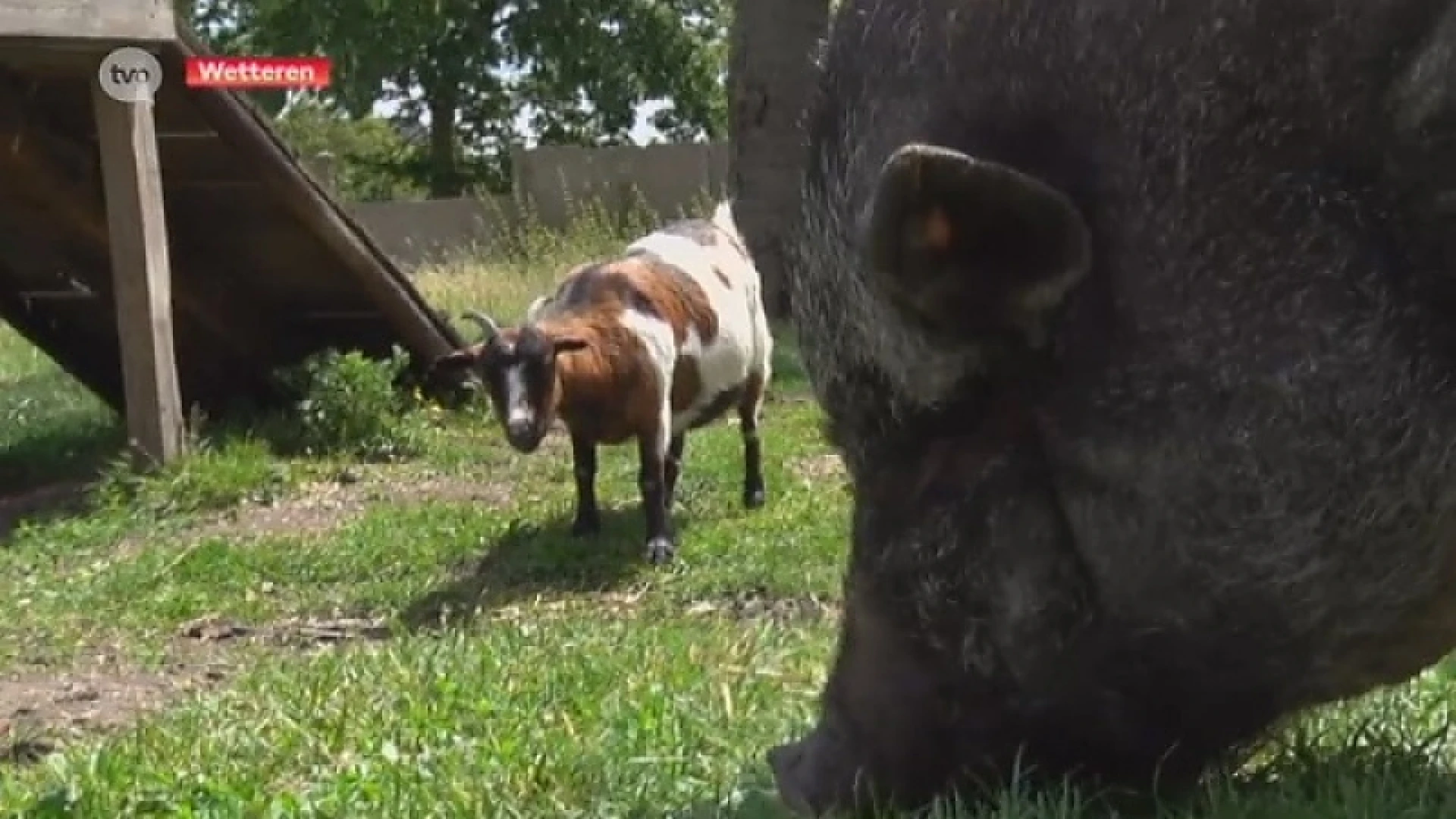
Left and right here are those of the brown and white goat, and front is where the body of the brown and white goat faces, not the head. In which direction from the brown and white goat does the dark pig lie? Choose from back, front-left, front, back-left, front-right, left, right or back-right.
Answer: front-left

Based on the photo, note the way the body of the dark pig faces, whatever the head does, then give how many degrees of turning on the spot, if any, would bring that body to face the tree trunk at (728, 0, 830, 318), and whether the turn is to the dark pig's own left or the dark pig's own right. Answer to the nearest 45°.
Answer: approximately 90° to the dark pig's own right

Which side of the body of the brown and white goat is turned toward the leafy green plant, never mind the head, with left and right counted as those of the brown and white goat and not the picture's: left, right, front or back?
right

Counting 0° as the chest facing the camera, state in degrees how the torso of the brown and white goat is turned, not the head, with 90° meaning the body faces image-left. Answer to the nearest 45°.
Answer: approximately 45°

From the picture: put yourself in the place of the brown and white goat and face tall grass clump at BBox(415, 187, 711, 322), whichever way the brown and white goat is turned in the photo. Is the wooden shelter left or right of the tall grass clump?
left

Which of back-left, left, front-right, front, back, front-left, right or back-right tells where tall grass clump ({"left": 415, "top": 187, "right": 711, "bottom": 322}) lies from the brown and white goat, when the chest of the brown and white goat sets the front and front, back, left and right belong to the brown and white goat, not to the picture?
back-right

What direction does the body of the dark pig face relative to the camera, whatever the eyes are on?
to the viewer's left

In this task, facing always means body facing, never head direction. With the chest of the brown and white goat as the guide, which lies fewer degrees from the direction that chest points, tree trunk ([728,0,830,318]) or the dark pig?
the dark pig

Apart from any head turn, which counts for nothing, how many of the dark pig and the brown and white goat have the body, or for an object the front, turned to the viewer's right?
0
